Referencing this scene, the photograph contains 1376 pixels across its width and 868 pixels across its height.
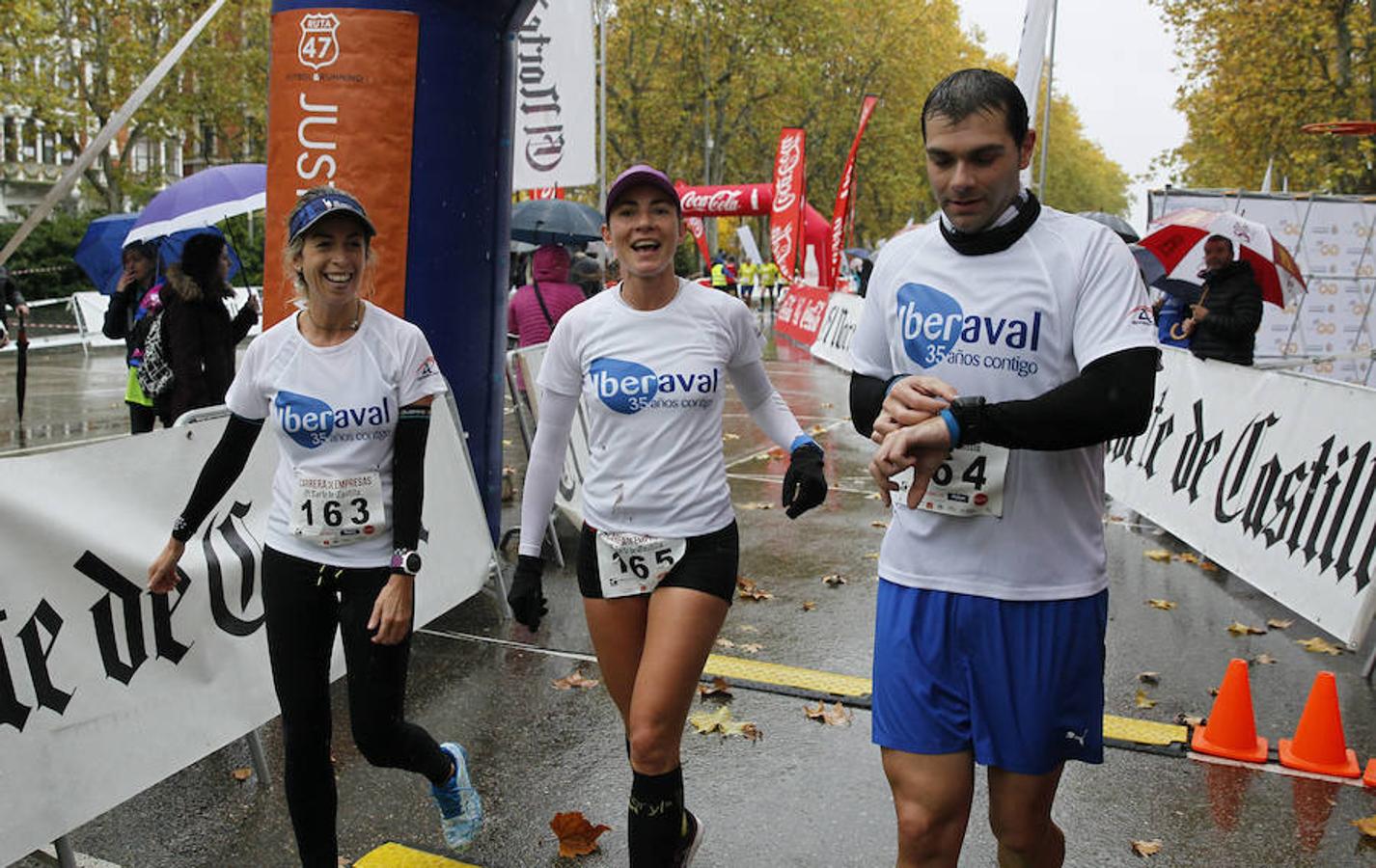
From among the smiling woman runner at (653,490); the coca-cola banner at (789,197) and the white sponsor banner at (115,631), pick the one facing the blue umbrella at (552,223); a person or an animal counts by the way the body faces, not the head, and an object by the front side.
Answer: the coca-cola banner

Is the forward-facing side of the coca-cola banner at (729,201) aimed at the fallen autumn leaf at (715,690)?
yes

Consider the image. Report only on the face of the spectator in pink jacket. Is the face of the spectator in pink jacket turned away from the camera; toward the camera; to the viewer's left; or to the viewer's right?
away from the camera

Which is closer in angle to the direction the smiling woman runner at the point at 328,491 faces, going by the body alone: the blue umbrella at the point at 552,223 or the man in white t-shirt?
the man in white t-shirt

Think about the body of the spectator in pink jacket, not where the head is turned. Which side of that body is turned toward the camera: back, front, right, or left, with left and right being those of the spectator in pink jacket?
back

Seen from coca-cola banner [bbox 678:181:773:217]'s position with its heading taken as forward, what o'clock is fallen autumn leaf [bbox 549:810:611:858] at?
The fallen autumn leaf is roughly at 12 o'clock from the coca-cola banner.

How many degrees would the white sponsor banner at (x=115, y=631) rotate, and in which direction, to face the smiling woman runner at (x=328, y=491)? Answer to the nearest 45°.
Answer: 0° — it already faces them

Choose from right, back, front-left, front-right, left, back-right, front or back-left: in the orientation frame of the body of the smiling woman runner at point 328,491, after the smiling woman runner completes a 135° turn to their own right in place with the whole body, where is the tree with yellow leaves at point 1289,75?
right

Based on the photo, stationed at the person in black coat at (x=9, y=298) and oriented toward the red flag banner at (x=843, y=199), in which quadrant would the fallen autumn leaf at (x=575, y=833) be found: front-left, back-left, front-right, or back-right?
back-right

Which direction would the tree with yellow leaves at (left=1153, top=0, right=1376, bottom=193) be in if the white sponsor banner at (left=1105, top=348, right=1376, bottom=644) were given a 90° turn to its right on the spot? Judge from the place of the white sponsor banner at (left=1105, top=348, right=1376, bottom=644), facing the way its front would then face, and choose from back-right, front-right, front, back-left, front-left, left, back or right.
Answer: front-right

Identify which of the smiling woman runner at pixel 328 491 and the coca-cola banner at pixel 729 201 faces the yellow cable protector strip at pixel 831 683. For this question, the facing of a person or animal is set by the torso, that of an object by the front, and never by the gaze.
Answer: the coca-cola banner

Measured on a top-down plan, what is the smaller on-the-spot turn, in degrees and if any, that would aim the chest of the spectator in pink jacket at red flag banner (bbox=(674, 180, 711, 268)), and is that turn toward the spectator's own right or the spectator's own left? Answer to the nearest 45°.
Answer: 0° — they already face it

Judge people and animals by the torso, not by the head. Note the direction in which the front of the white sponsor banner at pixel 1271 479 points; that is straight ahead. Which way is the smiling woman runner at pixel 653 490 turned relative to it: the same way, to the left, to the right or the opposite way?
to the left
